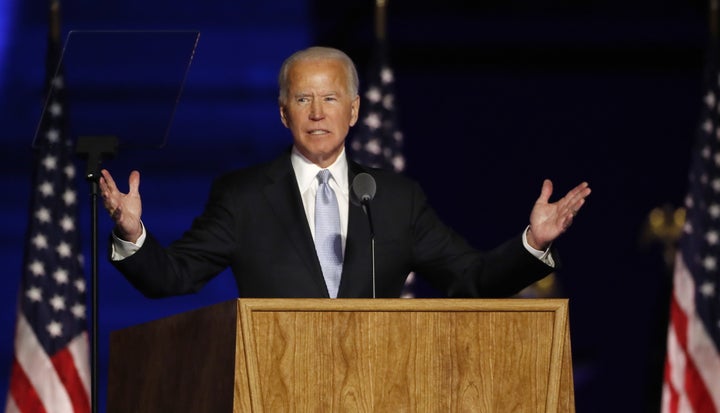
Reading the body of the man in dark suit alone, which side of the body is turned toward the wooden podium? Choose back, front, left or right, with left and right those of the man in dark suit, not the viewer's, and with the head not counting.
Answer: front

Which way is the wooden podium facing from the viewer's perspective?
toward the camera

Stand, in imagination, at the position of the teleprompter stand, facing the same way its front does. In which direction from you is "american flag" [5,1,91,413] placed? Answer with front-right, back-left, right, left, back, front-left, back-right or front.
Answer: front-left

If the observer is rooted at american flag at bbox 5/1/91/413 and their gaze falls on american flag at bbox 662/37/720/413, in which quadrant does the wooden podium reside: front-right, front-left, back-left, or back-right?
front-right

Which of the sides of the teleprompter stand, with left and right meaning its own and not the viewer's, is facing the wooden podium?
front

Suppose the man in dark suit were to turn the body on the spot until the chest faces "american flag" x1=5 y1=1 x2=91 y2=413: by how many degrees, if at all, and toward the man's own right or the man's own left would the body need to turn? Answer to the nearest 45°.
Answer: approximately 135° to the man's own right

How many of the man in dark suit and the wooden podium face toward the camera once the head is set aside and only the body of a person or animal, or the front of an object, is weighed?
2

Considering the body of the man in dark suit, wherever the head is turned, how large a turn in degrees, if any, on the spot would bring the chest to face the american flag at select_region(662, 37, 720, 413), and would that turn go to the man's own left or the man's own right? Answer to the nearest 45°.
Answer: approximately 135° to the man's own left

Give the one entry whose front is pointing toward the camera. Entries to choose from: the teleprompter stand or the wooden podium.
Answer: the wooden podium

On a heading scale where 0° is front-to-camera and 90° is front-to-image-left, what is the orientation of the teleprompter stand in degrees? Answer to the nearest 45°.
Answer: approximately 225°

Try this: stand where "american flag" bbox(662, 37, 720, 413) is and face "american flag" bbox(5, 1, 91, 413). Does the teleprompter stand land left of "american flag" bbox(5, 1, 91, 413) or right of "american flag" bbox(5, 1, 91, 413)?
left
